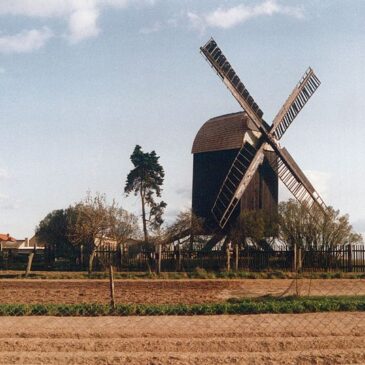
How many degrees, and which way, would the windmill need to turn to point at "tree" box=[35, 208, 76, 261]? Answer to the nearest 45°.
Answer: approximately 180°

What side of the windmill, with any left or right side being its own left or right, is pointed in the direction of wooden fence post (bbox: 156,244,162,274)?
right

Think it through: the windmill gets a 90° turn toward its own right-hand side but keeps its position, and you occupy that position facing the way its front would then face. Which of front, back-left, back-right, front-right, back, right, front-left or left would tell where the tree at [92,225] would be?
front-right

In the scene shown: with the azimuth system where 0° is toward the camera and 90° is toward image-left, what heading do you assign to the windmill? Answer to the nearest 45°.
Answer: approximately 315°

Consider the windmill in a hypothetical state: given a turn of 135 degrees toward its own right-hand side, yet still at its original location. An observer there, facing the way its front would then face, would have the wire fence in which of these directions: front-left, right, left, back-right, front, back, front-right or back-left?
left

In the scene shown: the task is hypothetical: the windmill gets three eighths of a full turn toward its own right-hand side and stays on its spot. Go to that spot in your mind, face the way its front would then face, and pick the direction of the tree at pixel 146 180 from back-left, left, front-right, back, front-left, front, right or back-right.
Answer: front-right
